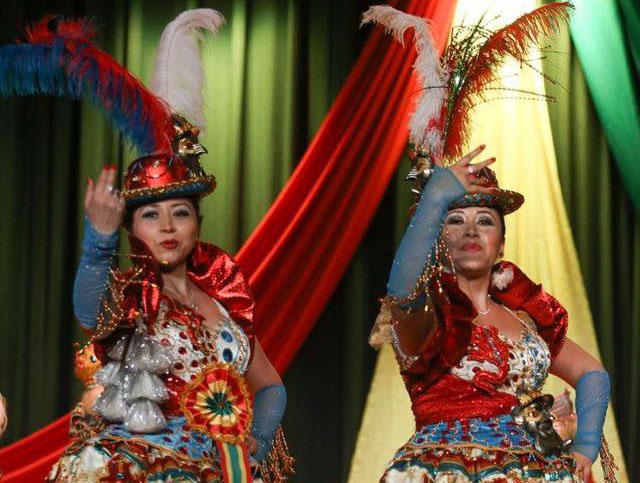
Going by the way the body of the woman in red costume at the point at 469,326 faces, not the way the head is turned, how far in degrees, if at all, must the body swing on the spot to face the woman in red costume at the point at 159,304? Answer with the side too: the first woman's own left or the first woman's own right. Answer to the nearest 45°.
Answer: approximately 90° to the first woman's own right

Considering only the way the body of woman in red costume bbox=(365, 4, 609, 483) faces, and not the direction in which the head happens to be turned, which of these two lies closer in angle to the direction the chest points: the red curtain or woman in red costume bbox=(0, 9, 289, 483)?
the woman in red costume

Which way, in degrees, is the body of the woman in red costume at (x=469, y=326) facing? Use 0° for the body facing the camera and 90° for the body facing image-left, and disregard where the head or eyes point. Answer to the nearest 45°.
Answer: approximately 0°
